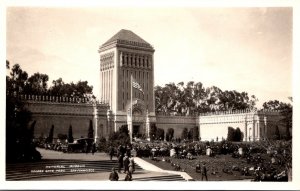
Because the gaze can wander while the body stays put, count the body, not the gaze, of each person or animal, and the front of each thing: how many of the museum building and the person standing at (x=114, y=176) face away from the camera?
1

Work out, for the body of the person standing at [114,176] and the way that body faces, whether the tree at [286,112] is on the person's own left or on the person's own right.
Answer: on the person's own right

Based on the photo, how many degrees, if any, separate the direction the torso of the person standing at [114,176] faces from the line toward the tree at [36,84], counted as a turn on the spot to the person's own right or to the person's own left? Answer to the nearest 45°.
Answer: approximately 45° to the person's own left

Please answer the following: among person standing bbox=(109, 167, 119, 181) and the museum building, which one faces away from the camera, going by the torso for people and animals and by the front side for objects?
the person standing

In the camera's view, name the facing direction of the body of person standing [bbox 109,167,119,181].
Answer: away from the camera

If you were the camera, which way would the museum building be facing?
facing the viewer and to the right of the viewer

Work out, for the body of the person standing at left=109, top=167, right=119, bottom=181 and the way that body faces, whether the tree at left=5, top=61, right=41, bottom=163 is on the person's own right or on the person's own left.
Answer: on the person's own left

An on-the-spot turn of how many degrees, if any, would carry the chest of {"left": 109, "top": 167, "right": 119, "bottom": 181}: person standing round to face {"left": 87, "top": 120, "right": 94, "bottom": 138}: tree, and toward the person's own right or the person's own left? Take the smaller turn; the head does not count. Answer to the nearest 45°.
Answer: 0° — they already face it
